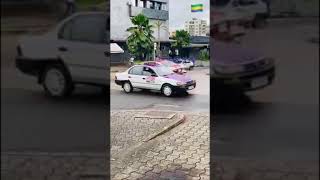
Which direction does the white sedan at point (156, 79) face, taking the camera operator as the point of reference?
facing the viewer and to the right of the viewer
